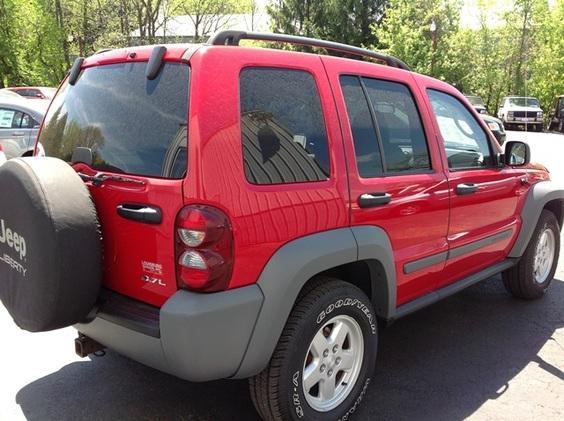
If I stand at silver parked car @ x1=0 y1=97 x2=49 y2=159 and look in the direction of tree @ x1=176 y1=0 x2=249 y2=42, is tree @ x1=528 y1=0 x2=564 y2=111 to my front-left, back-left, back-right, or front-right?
front-right

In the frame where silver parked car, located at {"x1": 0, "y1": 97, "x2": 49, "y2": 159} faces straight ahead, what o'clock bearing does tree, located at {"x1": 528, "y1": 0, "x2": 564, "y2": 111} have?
The tree is roughly at 5 o'clock from the silver parked car.

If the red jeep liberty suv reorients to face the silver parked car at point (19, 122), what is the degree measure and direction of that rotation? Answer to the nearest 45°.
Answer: approximately 90° to its left

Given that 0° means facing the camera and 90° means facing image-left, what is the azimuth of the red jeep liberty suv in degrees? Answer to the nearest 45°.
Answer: approximately 225°

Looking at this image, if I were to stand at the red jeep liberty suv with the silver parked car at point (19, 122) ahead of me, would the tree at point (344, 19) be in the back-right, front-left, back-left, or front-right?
front-right

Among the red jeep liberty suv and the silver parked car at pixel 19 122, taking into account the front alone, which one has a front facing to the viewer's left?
the silver parked car

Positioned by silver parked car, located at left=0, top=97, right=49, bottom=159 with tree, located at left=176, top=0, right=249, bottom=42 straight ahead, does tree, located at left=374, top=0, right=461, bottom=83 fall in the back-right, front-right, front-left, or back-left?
front-right

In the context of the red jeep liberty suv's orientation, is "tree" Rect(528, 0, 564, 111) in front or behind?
in front

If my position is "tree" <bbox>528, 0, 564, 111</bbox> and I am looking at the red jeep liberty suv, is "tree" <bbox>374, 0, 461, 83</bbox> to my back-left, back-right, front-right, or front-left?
front-right

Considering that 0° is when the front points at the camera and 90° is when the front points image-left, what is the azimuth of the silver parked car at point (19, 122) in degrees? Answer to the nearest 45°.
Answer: approximately 90°

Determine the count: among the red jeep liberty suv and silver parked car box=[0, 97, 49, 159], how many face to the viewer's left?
1

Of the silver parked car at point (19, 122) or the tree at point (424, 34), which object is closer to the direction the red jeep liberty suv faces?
the tree
